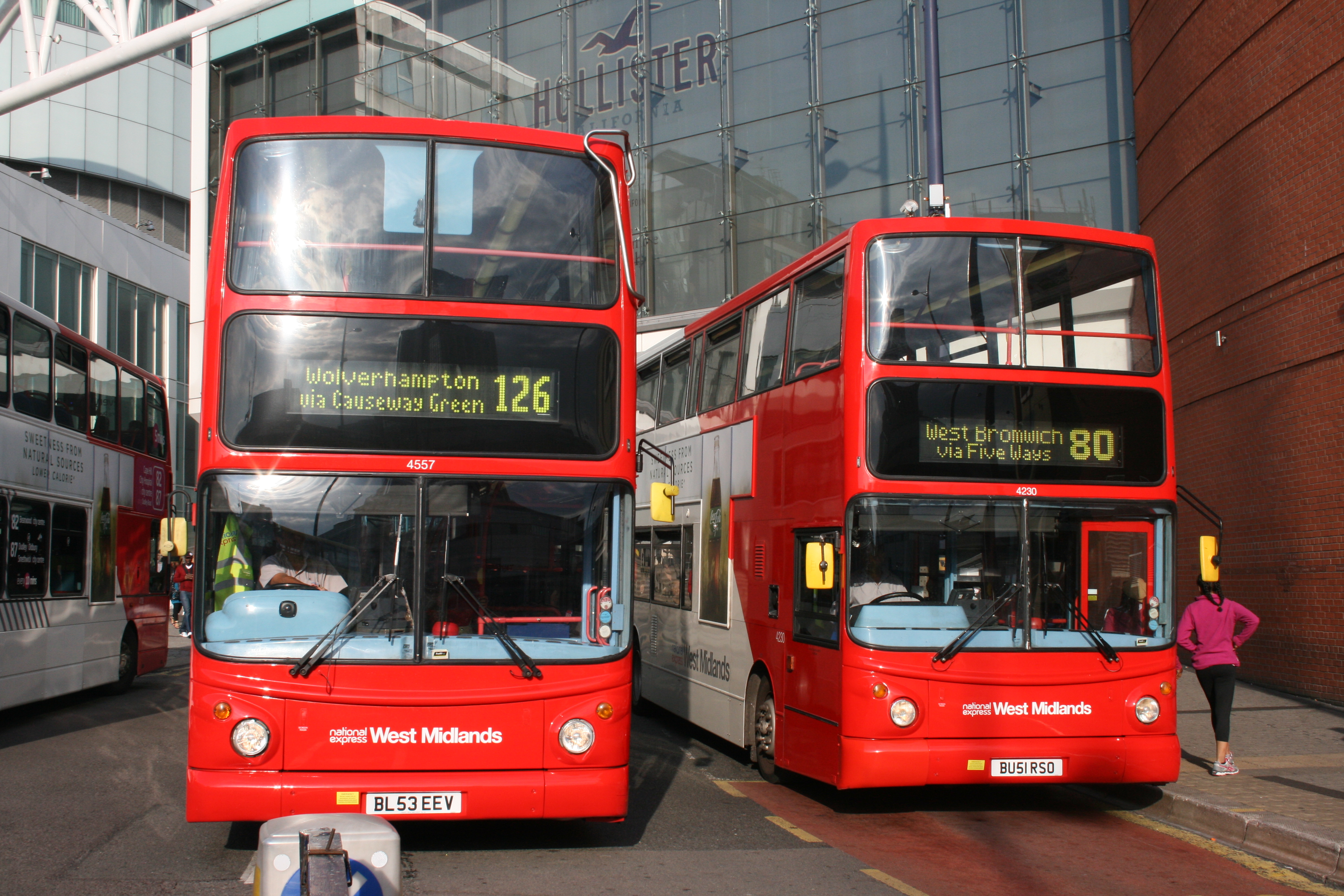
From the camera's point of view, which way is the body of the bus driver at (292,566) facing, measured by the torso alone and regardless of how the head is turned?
toward the camera

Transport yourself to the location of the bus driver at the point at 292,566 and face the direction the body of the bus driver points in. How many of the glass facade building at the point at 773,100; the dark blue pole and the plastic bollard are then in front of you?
1

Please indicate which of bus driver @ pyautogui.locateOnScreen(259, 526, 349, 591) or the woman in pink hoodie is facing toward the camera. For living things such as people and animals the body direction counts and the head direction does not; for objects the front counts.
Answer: the bus driver

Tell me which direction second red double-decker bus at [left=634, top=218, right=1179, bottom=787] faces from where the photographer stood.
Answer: facing the viewer and to the right of the viewer

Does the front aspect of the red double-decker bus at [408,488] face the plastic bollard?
yes

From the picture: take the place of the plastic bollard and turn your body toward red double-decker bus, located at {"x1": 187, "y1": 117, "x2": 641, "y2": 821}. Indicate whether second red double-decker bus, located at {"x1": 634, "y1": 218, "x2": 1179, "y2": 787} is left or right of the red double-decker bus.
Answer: right

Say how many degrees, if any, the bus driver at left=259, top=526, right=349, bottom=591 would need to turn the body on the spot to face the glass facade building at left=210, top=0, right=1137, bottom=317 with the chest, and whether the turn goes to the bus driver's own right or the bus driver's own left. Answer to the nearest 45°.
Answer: approximately 135° to the bus driver's own left

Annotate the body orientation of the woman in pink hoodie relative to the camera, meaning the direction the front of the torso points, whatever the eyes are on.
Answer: away from the camera

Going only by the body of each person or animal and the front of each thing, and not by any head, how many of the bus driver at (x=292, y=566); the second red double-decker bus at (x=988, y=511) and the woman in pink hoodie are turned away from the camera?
1

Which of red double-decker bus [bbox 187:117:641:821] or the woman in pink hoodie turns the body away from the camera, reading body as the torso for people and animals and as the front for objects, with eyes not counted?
the woman in pink hoodie

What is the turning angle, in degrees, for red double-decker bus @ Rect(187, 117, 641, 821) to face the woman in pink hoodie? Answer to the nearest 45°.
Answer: approximately 90° to its left

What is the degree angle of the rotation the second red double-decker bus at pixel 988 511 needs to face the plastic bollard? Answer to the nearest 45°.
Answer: approximately 45° to its right

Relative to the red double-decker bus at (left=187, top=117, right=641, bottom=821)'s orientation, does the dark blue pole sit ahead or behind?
behind

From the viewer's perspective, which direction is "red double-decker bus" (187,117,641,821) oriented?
toward the camera

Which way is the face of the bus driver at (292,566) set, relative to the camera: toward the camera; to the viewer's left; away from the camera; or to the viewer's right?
toward the camera

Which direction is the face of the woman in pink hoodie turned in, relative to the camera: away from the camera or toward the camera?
away from the camera

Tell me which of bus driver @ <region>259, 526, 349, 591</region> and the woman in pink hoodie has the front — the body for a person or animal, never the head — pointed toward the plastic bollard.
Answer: the bus driver

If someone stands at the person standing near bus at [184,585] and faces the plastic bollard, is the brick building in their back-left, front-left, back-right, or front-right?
front-left

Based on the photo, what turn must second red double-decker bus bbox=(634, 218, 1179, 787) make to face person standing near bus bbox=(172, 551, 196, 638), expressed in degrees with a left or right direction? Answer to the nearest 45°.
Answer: approximately 180°

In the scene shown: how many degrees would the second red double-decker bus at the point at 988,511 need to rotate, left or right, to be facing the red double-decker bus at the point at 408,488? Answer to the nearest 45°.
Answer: approximately 90° to its right
